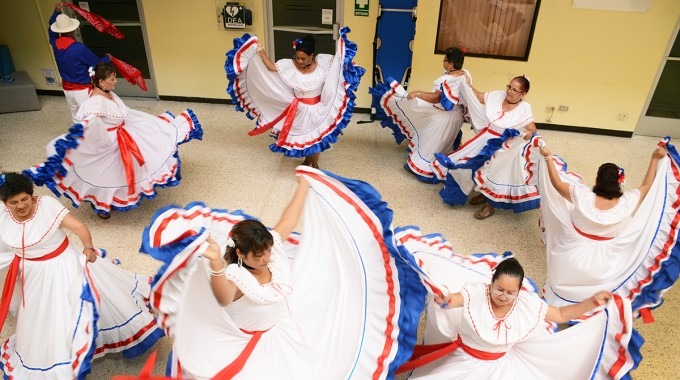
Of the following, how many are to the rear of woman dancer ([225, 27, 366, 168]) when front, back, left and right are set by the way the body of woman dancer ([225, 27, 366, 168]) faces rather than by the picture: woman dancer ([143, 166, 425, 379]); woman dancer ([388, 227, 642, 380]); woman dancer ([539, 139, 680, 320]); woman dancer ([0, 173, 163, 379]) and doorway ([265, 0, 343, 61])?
1

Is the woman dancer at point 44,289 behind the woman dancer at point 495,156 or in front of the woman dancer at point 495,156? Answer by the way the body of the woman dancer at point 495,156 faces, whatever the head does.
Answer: in front

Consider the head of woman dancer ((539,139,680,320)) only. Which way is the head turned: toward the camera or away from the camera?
away from the camera

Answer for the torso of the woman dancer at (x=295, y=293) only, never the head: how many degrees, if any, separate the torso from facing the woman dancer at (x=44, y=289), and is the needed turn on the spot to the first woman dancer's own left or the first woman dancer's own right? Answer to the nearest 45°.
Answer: approximately 135° to the first woman dancer's own right

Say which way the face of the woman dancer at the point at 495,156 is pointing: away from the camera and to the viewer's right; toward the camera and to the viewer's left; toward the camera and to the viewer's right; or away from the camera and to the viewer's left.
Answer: toward the camera and to the viewer's left

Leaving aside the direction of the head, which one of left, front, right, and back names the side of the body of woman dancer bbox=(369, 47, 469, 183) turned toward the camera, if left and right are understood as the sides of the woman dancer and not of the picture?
left

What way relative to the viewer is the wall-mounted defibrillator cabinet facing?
toward the camera

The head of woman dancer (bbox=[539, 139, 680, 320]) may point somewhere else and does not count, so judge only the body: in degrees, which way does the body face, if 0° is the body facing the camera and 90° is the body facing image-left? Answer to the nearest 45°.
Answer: approximately 180°

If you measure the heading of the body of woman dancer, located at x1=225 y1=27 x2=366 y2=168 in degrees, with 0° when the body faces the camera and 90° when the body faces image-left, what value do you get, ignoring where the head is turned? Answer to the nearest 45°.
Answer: approximately 0°

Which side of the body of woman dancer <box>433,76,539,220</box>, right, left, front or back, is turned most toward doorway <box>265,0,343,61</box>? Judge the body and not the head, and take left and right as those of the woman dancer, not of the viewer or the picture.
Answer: right

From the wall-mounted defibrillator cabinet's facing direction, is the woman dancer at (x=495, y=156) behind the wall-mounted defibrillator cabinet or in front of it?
in front

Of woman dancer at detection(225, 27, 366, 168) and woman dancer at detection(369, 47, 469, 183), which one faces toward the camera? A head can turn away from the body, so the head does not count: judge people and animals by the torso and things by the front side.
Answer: woman dancer at detection(225, 27, 366, 168)

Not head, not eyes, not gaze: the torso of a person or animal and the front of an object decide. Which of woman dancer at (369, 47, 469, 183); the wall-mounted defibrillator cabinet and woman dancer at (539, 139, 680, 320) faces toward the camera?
the wall-mounted defibrillator cabinet

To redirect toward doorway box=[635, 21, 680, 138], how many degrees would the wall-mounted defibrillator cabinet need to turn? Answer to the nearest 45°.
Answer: approximately 90° to its left

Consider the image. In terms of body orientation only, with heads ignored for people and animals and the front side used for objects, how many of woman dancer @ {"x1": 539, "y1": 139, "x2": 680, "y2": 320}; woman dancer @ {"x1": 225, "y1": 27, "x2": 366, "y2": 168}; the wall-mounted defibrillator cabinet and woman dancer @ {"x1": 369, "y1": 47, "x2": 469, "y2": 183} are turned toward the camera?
2

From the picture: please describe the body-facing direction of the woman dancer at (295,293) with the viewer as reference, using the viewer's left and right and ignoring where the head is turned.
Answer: facing the viewer and to the right of the viewer

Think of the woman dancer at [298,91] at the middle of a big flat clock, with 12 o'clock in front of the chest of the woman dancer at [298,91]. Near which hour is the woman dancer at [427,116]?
the woman dancer at [427,116] is roughly at 9 o'clock from the woman dancer at [298,91].

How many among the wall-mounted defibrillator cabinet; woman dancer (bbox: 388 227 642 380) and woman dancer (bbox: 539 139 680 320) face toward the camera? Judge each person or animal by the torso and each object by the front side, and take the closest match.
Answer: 2

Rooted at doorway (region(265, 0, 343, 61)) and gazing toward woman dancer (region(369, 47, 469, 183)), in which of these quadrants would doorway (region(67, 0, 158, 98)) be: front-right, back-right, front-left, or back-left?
back-right

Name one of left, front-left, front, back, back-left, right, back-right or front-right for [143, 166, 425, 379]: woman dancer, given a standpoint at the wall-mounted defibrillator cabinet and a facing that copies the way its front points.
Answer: front
